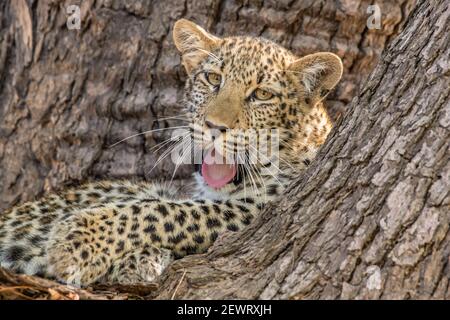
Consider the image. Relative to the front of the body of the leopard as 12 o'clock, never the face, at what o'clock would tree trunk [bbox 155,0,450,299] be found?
The tree trunk is roughly at 2 o'clock from the leopard.

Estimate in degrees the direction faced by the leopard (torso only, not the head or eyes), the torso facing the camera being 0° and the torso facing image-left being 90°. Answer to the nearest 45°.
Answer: approximately 270°
